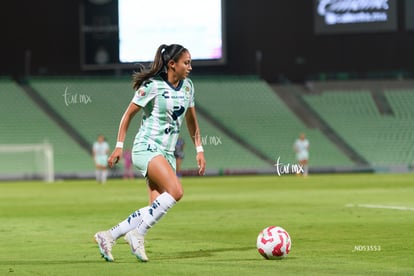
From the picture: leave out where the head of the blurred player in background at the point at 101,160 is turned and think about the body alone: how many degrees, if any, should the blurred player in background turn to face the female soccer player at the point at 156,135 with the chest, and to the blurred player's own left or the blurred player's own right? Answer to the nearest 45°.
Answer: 0° — they already face them

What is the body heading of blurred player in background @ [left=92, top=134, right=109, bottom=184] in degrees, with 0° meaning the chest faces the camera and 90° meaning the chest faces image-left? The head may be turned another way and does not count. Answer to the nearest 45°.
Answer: approximately 0°

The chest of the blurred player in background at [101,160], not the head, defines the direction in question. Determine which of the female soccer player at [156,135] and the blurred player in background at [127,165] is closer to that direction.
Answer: the female soccer player

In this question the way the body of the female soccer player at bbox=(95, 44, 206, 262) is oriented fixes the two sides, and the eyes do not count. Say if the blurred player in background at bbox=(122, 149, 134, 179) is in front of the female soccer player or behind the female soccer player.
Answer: behind

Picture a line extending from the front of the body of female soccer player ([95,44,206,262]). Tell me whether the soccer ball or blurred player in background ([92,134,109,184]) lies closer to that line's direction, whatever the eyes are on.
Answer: the soccer ball

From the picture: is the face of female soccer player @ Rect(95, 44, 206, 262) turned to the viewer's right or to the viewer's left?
to the viewer's right
